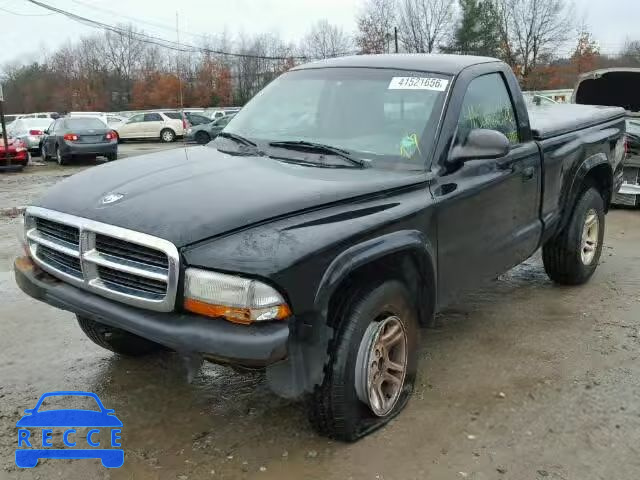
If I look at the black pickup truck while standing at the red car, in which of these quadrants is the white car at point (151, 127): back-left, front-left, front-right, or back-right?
back-left

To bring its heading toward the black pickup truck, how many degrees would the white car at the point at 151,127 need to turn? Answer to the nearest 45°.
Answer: approximately 90° to its left

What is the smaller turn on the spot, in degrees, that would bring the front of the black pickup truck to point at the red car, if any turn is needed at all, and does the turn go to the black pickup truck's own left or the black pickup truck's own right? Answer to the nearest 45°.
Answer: approximately 90° to the black pickup truck's own right

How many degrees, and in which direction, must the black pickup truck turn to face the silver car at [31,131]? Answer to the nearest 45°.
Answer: approximately 90° to its right

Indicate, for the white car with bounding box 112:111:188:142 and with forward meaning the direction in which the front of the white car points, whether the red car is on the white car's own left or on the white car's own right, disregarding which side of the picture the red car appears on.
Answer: on the white car's own left

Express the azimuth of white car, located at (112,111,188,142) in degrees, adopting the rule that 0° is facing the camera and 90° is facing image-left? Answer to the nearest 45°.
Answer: approximately 90°

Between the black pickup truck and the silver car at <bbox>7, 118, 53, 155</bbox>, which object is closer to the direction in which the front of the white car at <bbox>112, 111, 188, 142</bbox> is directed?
the silver car

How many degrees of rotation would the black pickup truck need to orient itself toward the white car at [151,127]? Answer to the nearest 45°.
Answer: approximately 135° to its right

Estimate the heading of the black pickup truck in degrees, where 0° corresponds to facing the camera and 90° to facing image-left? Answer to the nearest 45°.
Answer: approximately 45°

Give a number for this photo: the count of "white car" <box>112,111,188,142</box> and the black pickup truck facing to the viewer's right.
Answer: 0

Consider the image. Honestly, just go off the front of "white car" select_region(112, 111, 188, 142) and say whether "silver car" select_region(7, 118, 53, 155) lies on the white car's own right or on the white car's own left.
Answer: on the white car's own left
